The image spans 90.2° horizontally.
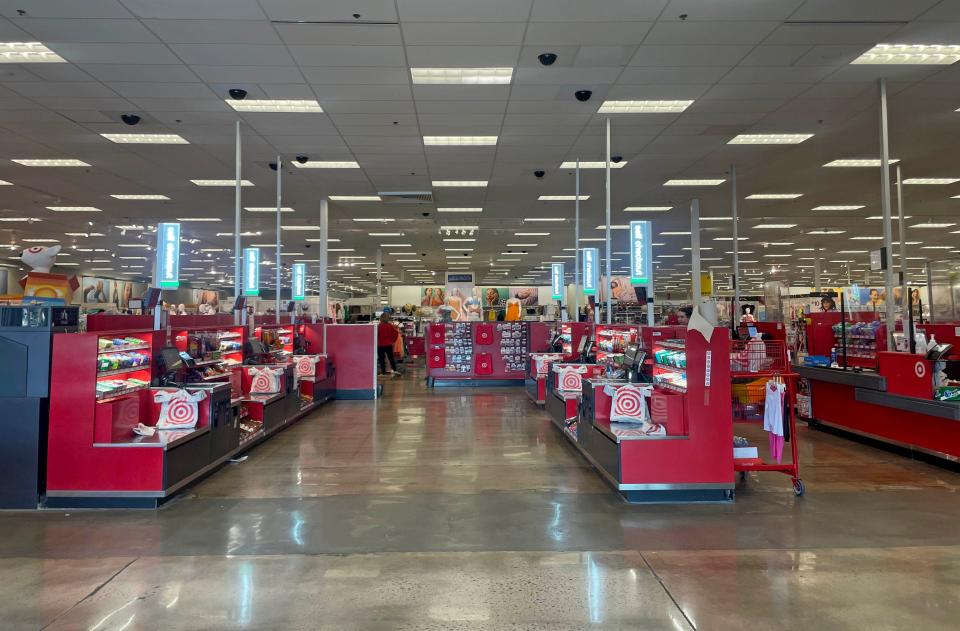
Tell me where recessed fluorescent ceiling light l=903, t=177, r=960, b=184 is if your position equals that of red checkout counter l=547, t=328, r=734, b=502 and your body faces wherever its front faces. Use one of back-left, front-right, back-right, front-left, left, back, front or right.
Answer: back-right

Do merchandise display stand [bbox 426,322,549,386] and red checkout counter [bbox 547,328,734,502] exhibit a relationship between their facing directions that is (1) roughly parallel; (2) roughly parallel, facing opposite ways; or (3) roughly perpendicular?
roughly perpendicular

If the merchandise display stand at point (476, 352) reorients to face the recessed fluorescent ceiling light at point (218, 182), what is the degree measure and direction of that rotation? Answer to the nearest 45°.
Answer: approximately 45° to its right

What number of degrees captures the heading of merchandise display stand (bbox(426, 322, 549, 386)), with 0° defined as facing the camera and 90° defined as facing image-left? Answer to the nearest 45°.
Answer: approximately 0°

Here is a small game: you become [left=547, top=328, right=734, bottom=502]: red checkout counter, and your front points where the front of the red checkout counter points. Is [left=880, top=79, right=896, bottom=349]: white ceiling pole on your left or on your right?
on your right

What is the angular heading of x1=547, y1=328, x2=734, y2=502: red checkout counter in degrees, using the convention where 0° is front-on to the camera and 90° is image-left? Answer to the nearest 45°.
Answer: approximately 90°

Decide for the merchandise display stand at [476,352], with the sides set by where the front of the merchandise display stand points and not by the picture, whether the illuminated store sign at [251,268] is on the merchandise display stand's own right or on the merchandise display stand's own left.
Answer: on the merchandise display stand's own right

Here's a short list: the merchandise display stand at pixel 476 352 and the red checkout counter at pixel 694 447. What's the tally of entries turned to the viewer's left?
1
